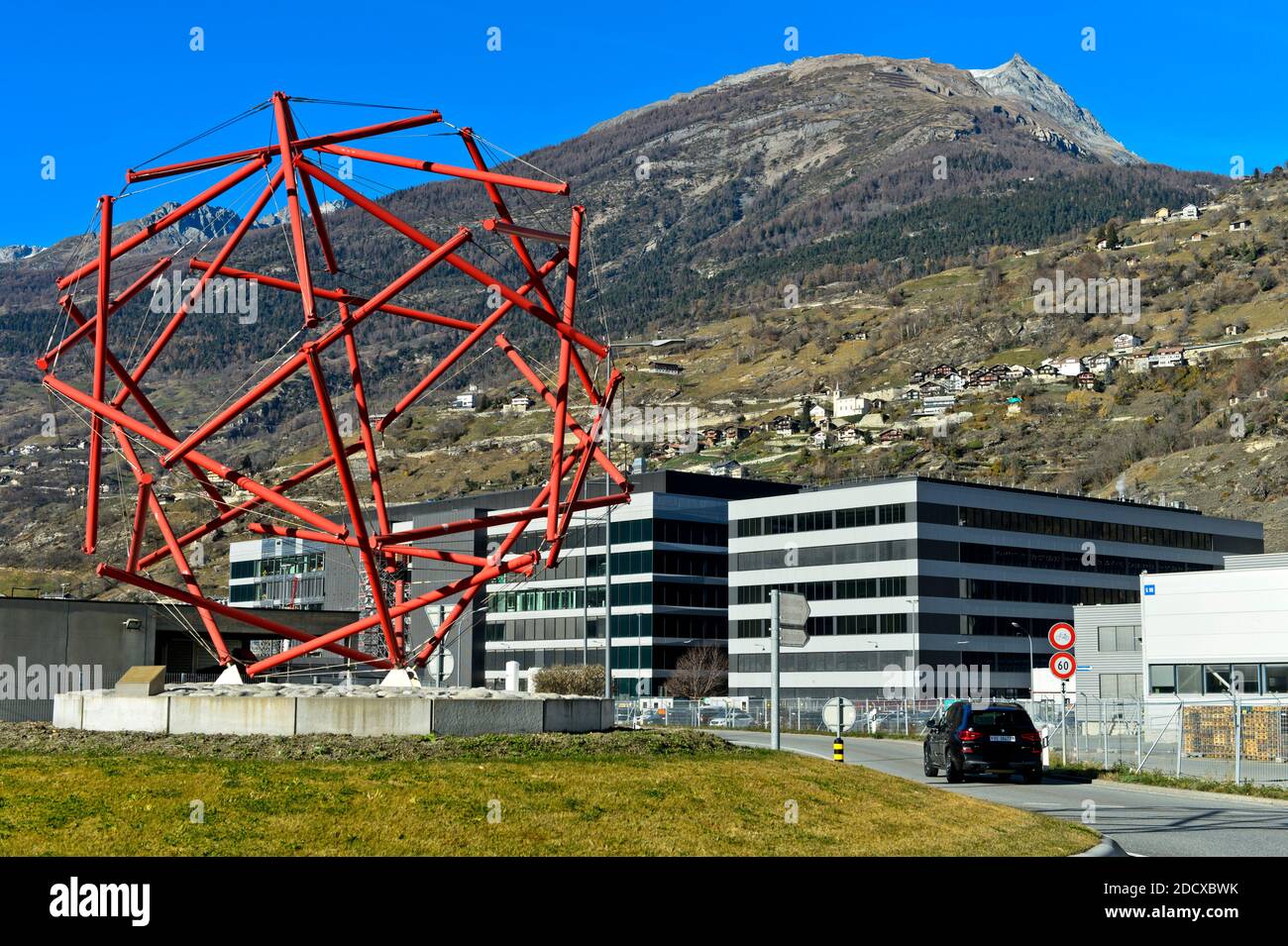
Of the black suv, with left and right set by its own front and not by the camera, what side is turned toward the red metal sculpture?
left

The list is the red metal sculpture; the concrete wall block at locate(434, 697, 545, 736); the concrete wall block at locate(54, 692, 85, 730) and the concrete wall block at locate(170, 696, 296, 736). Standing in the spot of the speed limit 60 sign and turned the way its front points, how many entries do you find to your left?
0

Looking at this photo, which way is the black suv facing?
away from the camera

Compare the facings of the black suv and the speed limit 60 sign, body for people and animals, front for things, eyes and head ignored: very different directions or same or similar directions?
very different directions

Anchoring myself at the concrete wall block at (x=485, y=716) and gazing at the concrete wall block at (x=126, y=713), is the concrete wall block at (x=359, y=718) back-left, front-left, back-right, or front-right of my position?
front-left

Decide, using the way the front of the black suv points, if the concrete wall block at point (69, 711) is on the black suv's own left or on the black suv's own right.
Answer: on the black suv's own left

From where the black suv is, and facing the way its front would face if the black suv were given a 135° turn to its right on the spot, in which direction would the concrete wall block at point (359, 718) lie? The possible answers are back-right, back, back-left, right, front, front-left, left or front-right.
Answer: right

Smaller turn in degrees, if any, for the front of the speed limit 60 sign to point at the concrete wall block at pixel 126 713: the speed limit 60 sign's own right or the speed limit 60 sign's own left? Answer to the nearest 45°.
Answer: approximately 45° to the speed limit 60 sign's own right

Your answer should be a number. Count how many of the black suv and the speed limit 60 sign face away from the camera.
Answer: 1

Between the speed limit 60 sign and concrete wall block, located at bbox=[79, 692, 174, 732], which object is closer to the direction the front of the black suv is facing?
the speed limit 60 sign

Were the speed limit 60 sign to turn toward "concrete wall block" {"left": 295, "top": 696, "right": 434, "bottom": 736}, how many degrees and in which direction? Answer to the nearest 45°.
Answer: approximately 45° to its right

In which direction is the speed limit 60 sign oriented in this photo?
toward the camera

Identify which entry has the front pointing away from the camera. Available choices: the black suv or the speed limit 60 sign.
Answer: the black suv

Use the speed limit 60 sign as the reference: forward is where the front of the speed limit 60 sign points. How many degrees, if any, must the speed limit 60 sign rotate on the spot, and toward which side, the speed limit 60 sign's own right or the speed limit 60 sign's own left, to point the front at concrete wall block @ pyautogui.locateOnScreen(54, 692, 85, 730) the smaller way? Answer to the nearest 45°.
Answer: approximately 45° to the speed limit 60 sign's own right

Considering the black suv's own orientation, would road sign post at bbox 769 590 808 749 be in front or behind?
in front

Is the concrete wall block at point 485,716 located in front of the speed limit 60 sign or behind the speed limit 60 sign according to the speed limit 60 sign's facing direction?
in front
